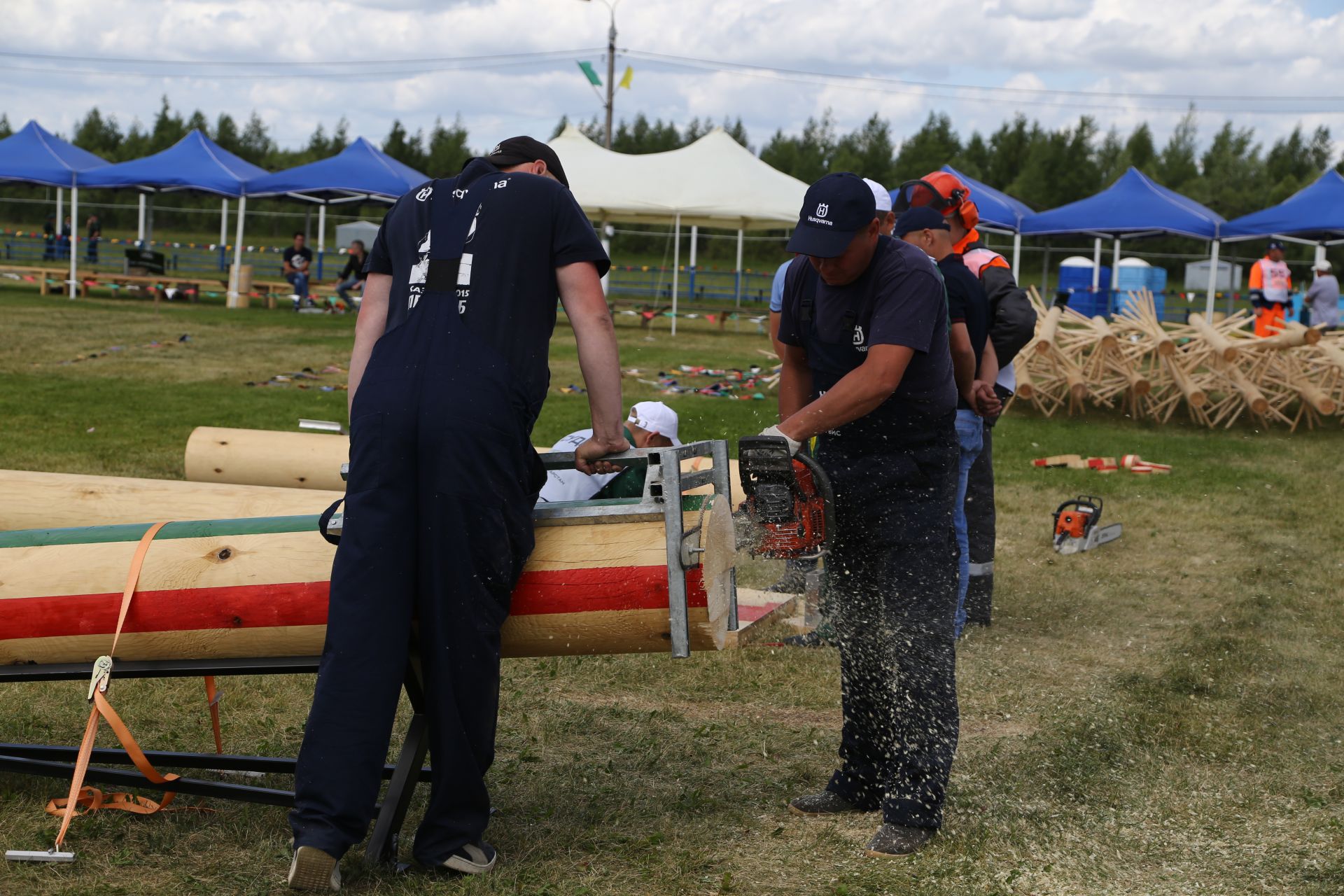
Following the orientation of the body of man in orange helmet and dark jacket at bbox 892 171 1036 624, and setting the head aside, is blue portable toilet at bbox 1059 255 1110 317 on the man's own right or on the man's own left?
on the man's own right

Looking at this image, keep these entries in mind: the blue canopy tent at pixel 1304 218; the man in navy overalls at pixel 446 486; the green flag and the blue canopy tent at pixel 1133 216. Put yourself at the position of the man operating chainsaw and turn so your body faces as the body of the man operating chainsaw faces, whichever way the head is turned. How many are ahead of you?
1

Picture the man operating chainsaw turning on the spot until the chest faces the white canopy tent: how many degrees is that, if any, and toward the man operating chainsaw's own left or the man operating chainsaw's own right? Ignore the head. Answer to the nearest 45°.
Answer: approximately 135° to the man operating chainsaw's own right

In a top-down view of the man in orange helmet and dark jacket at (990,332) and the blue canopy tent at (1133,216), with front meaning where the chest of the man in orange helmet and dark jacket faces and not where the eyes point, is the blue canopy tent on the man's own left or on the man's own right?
on the man's own right

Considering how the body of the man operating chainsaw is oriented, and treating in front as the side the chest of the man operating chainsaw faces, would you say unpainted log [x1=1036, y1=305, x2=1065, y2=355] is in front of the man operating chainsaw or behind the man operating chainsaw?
behind

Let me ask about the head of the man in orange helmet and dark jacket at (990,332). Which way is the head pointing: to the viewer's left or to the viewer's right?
to the viewer's left

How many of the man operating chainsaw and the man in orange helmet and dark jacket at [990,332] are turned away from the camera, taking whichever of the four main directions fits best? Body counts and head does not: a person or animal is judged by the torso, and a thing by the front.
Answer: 0

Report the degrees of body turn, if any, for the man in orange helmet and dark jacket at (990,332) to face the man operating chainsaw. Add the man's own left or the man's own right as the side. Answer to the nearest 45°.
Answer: approximately 90° to the man's own left

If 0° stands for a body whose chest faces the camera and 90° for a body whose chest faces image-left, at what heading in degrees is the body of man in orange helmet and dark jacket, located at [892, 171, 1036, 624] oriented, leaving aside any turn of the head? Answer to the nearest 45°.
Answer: approximately 90°

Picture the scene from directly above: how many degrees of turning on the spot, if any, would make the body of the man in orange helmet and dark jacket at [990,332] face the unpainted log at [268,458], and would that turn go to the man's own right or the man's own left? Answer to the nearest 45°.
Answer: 0° — they already face it

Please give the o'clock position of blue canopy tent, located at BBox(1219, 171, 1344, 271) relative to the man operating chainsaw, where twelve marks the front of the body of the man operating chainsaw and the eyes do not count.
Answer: The blue canopy tent is roughly at 5 o'clock from the man operating chainsaw.

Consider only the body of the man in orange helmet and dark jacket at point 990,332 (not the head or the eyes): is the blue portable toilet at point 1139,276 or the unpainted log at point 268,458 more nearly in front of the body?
the unpainted log

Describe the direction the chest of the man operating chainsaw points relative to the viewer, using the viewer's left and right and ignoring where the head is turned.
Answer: facing the viewer and to the left of the viewer
